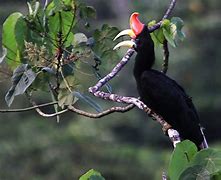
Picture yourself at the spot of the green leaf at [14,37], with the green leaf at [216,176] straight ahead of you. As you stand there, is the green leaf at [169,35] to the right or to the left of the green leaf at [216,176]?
left

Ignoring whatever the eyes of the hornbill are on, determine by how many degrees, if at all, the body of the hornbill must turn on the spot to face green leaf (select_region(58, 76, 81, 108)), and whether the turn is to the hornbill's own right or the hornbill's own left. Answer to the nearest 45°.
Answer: approximately 45° to the hornbill's own left

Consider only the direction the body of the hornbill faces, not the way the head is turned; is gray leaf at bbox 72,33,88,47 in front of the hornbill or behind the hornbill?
in front

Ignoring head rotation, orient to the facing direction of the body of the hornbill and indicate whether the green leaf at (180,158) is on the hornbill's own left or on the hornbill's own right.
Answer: on the hornbill's own left

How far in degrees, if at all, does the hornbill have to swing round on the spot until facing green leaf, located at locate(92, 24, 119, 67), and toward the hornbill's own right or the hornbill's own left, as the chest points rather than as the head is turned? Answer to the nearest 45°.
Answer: approximately 45° to the hornbill's own left

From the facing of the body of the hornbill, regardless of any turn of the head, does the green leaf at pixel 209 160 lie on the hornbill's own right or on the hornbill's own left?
on the hornbill's own left

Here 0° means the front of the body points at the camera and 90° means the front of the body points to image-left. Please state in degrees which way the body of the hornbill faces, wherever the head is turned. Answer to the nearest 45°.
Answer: approximately 90°
